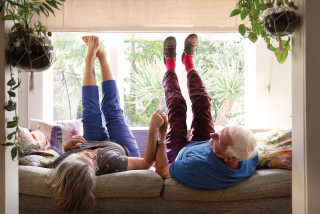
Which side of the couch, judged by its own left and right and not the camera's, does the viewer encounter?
front

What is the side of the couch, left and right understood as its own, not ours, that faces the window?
back

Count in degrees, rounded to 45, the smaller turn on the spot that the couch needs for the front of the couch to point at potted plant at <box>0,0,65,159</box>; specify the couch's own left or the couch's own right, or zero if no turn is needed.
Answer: approximately 45° to the couch's own right
